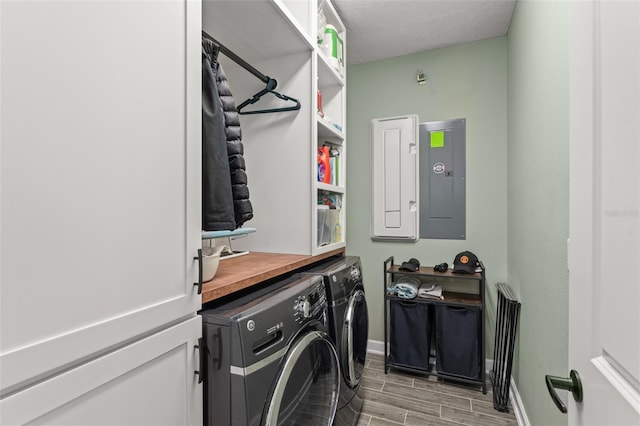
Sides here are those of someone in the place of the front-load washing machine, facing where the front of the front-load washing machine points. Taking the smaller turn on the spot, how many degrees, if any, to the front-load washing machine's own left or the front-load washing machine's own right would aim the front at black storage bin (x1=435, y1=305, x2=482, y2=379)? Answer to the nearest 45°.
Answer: approximately 90° to the front-load washing machine's own left

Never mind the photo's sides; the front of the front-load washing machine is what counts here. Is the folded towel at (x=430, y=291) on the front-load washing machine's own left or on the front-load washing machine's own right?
on the front-load washing machine's own left

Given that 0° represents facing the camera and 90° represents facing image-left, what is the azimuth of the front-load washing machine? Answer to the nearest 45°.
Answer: approximately 315°

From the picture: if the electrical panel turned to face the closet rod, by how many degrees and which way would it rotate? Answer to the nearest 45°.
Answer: approximately 45° to its right

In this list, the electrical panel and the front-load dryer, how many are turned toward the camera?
1

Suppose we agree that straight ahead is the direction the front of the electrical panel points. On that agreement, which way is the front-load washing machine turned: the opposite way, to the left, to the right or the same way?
to the left

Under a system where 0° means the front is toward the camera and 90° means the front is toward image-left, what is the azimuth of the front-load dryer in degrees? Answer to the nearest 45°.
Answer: approximately 270°

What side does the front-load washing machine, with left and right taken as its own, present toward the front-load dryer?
left

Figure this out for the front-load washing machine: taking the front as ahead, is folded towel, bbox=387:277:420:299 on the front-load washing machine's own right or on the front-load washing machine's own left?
on the front-load washing machine's own left
